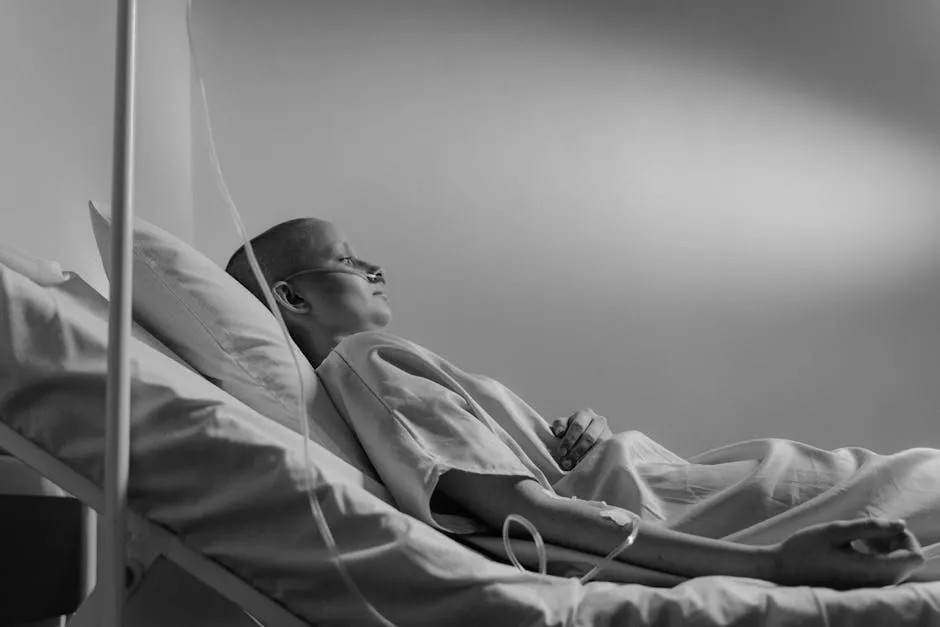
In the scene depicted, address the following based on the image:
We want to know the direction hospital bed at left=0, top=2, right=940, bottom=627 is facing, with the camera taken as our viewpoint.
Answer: facing to the right of the viewer
